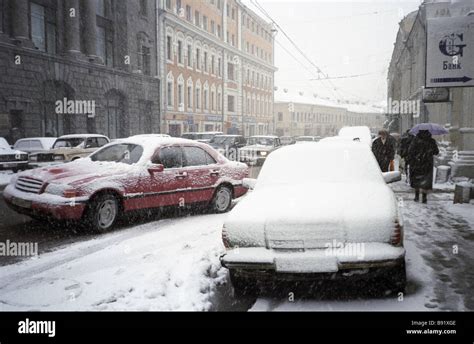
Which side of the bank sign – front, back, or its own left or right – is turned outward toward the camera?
front

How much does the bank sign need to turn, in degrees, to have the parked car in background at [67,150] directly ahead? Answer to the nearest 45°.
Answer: approximately 90° to its right

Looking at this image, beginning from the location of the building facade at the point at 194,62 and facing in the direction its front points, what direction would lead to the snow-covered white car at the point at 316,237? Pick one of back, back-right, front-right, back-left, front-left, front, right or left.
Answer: front-right

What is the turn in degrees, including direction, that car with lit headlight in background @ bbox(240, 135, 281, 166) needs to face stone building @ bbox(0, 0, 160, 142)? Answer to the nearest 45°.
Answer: approximately 45° to its right

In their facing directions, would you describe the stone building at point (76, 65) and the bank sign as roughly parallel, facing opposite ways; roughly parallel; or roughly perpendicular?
roughly perpendicular

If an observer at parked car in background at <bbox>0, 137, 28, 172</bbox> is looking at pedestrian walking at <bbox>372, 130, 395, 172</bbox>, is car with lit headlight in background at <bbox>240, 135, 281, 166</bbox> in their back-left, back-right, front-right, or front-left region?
front-left

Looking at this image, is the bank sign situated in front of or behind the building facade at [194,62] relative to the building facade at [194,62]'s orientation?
in front

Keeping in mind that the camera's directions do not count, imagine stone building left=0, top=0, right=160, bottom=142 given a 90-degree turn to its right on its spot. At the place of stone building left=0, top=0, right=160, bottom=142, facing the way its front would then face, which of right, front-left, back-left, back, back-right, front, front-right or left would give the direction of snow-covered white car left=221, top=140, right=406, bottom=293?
front-left

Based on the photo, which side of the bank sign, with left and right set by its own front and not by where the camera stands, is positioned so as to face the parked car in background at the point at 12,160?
right

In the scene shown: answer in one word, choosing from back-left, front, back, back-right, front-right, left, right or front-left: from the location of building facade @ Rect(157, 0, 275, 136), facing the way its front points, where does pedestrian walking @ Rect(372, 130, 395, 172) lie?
front-right

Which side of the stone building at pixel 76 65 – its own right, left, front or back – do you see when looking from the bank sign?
front

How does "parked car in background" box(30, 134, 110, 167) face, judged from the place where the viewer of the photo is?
facing the viewer and to the left of the viewer
